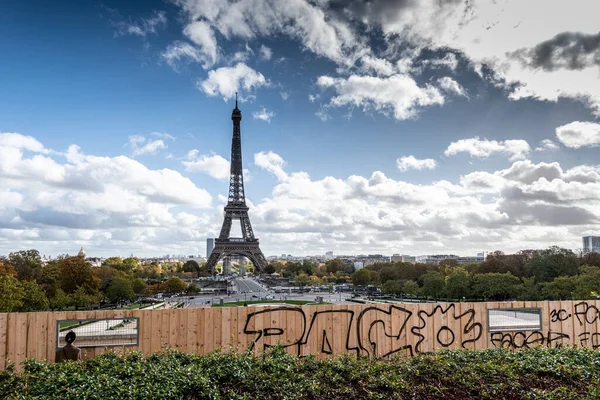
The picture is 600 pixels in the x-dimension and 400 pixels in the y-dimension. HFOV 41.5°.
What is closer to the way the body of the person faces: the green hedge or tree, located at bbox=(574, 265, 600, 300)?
the tree

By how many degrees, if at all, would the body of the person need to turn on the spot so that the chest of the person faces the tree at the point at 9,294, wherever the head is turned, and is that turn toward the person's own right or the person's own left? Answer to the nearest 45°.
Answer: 0° — they already face it

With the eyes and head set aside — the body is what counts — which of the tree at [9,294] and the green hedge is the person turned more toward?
the tree

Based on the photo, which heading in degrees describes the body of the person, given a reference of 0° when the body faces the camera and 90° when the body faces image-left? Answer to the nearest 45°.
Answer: approximately 180°

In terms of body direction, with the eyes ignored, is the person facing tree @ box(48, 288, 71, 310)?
yes

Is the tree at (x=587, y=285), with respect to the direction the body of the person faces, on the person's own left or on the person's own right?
on the person's own right

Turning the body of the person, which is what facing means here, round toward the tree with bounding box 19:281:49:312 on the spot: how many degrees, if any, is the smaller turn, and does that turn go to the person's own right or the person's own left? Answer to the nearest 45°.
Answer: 0° — they already face it
